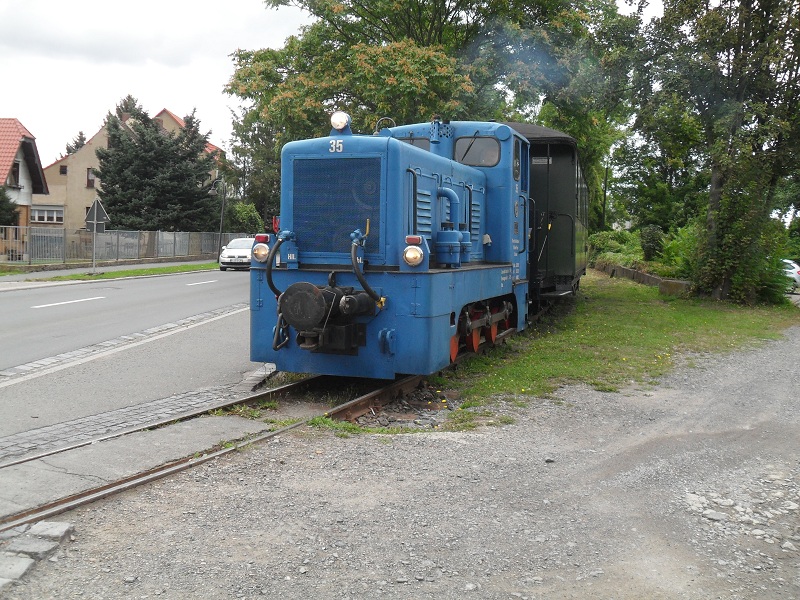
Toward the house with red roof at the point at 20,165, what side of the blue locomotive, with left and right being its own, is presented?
right

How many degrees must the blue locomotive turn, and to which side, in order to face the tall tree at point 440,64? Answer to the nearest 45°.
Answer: approximately 135° to its right

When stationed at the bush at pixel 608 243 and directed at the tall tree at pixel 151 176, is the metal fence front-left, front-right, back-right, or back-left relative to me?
front-left

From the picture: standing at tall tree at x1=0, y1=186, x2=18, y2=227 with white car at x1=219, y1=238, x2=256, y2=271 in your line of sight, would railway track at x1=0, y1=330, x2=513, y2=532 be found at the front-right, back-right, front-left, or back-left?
front-right

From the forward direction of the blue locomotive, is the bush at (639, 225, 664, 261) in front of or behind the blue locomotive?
behind

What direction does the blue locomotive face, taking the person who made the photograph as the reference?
facing the viewer and to the left of the viewer

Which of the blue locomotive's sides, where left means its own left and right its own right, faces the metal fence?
right

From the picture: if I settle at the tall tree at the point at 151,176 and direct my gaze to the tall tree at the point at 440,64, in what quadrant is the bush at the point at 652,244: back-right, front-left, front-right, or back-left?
front-left

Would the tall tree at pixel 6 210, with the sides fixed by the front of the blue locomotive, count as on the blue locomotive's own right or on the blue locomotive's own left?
on the blue locomotive's own right
